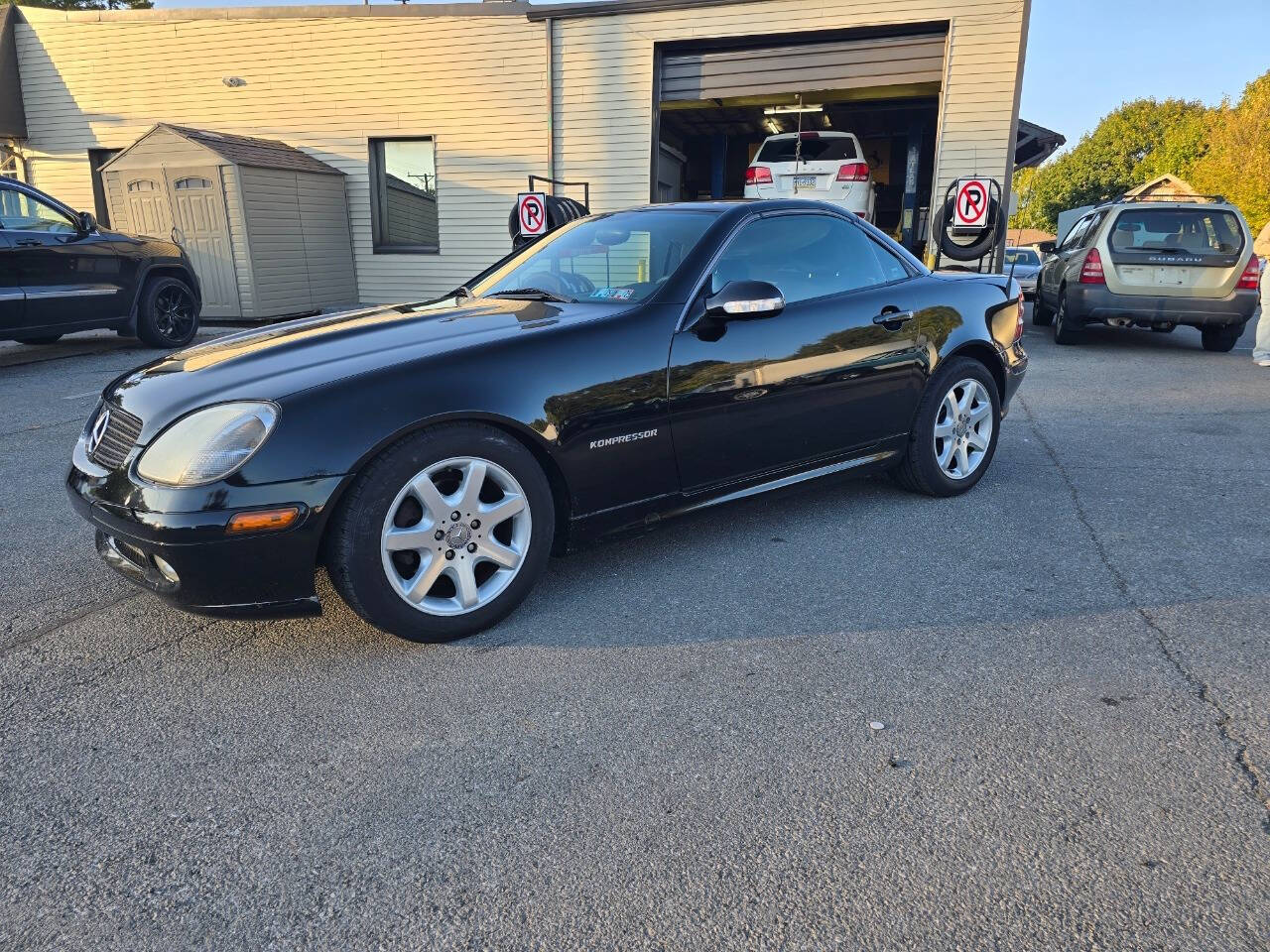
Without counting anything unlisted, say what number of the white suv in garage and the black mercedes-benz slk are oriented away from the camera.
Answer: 1

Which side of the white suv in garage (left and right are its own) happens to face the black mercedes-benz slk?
back

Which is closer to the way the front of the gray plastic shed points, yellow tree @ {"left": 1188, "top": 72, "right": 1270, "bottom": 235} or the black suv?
the black suv

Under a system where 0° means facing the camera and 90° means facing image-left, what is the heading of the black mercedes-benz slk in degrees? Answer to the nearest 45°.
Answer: approximately 45°

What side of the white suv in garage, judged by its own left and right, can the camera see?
back

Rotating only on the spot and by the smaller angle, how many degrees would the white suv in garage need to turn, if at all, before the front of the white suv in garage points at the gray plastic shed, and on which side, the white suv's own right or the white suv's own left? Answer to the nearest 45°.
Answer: approximately 90° to the white suv's own left

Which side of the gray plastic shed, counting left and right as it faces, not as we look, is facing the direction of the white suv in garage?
left

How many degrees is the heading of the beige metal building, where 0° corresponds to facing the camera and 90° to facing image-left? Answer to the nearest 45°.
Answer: approximately 0°

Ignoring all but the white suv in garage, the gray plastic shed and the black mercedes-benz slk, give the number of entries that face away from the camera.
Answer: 1

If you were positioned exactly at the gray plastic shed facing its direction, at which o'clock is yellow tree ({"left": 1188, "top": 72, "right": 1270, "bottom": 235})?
The yellow tree is roughly at 7 o'clock from the gray plastic shed.

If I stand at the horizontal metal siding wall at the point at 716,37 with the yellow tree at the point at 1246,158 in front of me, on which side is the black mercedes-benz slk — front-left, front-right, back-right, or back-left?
back-right

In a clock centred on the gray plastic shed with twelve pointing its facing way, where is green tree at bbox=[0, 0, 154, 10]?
The green tree is roughly at 4 o'clock from the gray plastic shed.

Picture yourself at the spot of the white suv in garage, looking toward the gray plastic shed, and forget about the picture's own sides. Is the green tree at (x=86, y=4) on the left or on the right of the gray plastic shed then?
right

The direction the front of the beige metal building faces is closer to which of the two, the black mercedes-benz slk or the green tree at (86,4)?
the black mercedes-benz slk

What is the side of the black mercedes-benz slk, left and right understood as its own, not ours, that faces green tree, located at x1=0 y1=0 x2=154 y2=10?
right

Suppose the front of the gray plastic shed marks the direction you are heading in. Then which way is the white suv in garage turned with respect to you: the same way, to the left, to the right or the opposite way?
the opposite way
